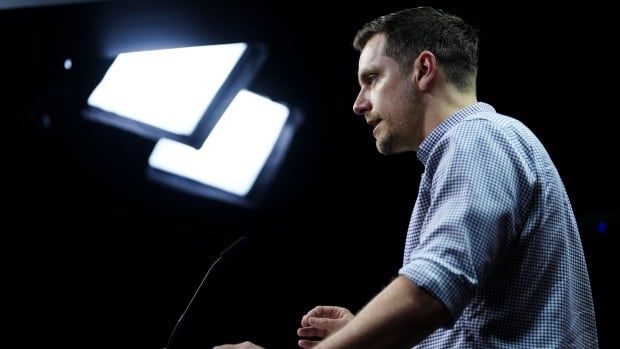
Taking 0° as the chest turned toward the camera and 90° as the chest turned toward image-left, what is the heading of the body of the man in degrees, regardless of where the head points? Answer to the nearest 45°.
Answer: approximately 90°

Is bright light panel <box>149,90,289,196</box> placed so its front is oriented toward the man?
yes

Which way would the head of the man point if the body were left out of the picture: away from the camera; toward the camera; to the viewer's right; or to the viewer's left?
to the viewer's left

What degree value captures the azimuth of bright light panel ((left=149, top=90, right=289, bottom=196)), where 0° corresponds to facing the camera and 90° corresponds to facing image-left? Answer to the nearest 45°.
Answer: approximately 0°

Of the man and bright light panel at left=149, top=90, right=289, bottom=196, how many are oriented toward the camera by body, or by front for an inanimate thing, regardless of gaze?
1
